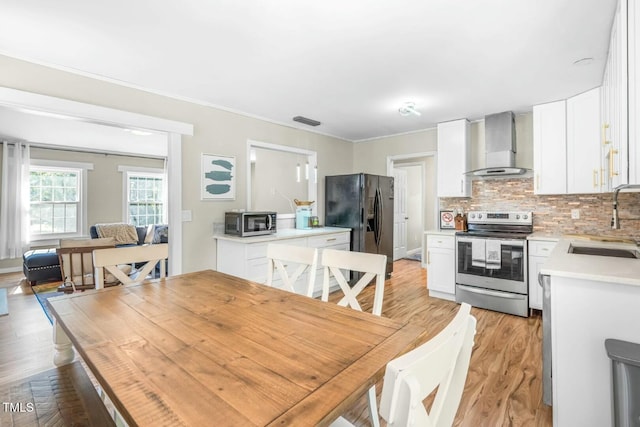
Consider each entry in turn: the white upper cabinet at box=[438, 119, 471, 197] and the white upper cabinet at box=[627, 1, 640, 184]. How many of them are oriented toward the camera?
1

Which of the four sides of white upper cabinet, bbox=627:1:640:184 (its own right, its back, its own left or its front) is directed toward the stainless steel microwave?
front

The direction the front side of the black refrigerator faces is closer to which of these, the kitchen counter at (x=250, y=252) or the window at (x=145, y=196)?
the kitchen counter

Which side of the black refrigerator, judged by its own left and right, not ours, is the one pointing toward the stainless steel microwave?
right

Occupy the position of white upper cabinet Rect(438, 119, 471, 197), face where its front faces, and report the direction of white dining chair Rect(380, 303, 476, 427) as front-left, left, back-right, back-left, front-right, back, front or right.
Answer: front

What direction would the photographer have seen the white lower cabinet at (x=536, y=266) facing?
facing the viewer

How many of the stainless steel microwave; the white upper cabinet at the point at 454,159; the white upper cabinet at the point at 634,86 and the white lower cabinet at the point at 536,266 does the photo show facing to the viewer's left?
1

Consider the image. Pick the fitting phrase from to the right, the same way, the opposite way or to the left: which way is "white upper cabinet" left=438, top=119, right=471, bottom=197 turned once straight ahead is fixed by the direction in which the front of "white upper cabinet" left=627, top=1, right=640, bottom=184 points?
to the left

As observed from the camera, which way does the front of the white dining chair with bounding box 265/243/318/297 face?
facing the viewer and to the left of the viewer

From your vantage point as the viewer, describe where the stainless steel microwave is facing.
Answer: facing the viewer and to the right of the viewer

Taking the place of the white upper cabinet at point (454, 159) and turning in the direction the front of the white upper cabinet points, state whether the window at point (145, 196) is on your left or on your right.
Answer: on your right

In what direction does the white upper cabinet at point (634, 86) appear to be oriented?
to the viewer's left

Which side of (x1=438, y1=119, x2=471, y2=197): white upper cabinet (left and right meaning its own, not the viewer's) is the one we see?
front

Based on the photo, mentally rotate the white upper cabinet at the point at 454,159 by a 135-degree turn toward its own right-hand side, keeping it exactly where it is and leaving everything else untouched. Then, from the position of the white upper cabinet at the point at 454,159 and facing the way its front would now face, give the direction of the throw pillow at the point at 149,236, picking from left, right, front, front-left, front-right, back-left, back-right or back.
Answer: front-left

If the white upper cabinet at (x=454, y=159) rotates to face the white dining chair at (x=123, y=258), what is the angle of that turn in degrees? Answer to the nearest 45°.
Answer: approximately 45° to its right
